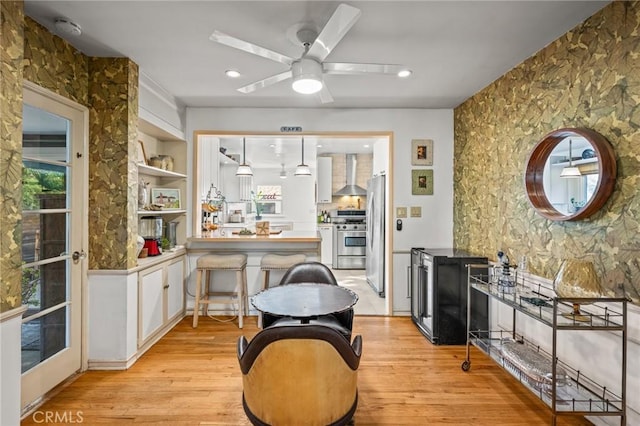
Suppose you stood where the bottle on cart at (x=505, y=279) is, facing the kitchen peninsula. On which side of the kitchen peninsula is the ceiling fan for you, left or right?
left

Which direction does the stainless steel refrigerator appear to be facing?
to the viewer's left

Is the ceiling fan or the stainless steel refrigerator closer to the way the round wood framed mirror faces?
the ceiling fan

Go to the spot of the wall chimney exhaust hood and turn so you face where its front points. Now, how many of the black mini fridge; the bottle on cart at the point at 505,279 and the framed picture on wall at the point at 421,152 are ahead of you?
3

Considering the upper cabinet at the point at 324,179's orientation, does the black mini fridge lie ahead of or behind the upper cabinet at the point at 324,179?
ahead

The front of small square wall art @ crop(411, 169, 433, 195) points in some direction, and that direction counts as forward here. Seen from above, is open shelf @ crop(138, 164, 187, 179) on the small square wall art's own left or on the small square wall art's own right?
on the small square wall art's own right

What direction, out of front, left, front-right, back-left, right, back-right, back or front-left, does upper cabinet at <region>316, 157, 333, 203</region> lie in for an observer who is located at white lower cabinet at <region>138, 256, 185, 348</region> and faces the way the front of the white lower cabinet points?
left

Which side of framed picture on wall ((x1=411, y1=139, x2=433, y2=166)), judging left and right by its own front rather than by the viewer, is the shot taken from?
front

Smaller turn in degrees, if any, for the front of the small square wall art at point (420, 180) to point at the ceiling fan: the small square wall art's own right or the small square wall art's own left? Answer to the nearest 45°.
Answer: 0° — it already faces it

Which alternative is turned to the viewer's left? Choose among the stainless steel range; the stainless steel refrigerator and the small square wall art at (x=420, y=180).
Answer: the stainless steel refrigerator

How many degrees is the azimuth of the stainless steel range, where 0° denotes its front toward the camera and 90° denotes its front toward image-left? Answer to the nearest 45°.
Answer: approximately 0°

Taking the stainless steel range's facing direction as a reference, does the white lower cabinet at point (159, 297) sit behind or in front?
in front

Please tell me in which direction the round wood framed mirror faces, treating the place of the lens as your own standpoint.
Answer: facing the viewer and to the left of the viewer

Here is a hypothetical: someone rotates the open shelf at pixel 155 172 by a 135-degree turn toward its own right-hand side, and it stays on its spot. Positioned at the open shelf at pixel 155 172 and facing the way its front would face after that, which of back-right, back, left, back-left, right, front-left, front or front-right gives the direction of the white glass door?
front-left

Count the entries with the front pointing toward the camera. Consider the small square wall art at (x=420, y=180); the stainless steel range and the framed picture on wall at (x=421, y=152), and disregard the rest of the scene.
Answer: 3

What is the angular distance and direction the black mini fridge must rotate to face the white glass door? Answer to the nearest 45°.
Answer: approximately 45° to its left

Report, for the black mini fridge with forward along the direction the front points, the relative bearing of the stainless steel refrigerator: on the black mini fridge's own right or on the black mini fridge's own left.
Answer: on the black mini fridge's own right

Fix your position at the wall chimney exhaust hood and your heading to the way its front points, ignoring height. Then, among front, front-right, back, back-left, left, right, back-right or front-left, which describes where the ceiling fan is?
front
